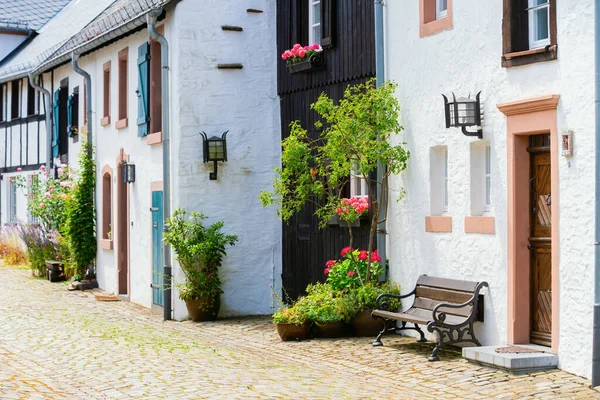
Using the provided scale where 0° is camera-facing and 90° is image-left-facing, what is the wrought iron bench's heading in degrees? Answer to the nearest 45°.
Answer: approximately 45°
